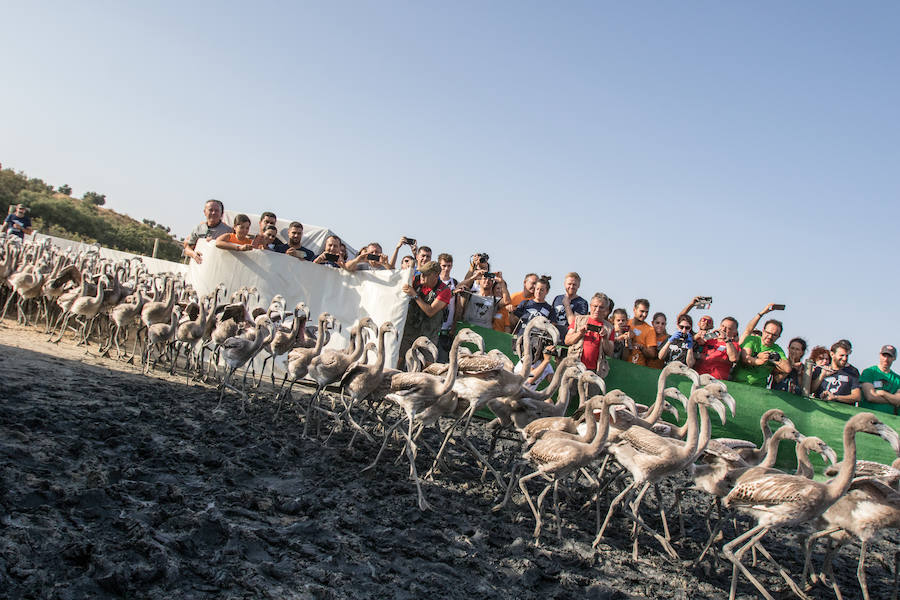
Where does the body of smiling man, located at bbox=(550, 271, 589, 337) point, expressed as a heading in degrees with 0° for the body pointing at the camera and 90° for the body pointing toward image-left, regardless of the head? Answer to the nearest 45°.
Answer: approximately 45°

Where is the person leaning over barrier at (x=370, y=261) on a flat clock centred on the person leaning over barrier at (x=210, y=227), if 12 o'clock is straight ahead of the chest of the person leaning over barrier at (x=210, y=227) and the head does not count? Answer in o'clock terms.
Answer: the person leaning over barrier at (x=370, y=261) is roughly at 10 o'clock from the person leaning over barrier at (x=210, y=227).
